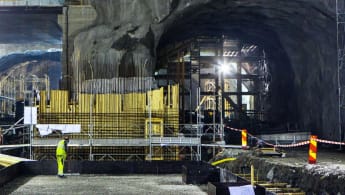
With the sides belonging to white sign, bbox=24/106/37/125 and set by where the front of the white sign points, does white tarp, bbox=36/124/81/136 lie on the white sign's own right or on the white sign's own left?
on the white sign's own left

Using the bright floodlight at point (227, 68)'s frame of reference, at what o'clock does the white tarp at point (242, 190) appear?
The white tarp is roughly at 12 o'clock from the bright floodlight.

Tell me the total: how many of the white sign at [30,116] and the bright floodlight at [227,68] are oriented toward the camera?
2

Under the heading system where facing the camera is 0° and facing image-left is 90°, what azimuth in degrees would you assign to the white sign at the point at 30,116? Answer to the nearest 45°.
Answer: approximately 0°

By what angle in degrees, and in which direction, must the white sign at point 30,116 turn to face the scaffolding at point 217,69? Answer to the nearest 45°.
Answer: approximately 135° to its left
